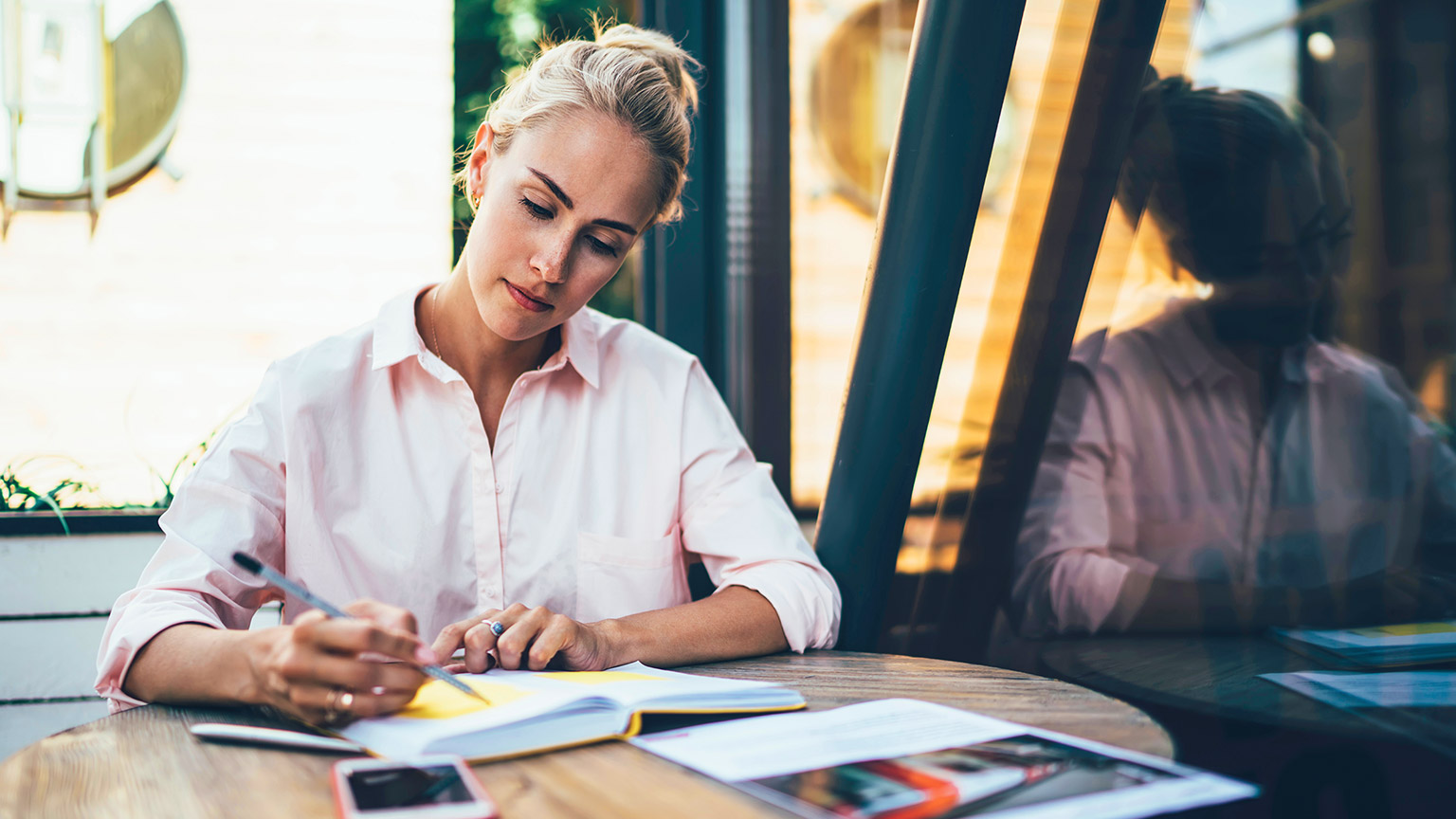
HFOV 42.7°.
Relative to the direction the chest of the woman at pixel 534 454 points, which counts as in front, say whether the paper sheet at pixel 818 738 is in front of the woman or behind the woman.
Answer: in front

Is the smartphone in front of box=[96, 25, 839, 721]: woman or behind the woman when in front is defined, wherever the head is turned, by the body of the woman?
in front

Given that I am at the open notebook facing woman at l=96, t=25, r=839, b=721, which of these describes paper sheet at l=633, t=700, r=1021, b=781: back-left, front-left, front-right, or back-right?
back-right

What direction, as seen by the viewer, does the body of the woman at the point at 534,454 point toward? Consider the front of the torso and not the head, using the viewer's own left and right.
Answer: facing the viewer

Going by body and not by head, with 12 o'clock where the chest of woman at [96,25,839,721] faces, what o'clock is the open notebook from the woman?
The open notebook is roughly at 12 o'clock from the woman.

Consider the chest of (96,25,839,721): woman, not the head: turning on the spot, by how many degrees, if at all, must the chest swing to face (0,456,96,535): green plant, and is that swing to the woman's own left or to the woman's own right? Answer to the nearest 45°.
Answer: approximately 135° to the woman's own right

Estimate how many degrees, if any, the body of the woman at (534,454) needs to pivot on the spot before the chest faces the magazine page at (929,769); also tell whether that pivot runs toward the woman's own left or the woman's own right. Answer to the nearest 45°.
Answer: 0° — they already face it
